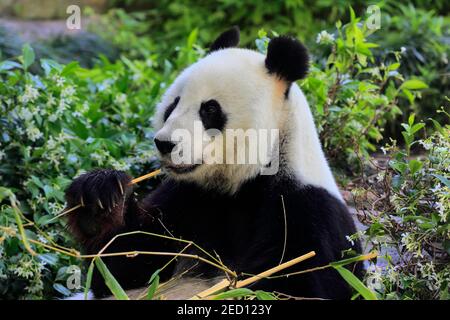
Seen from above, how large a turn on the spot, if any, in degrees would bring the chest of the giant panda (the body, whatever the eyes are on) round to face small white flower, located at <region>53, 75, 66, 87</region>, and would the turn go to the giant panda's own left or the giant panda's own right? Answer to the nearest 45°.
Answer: approximately 90° to the giant panda's own right

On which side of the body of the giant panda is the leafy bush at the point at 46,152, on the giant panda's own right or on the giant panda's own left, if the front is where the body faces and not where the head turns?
on the giant panda's own right

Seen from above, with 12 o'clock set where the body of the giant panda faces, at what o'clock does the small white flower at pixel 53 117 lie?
The small white flower is roughly at 3 o'clock from the giant panda.

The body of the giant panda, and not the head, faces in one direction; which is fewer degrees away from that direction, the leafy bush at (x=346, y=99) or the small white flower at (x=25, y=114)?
the small white flower

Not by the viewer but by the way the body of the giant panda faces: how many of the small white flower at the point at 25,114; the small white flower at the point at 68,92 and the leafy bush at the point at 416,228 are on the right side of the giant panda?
2

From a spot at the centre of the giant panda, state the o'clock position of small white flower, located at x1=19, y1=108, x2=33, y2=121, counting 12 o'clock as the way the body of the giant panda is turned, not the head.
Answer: The small white flower is roughly at 3 o'clock from the giant panda.

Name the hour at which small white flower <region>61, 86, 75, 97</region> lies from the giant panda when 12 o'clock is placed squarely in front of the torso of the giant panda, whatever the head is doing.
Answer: The small white flower is roughly at 3 o'clock from the giant panda.

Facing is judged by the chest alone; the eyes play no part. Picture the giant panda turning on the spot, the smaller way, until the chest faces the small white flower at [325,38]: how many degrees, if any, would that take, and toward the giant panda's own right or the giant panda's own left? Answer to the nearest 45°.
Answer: approximately 180°

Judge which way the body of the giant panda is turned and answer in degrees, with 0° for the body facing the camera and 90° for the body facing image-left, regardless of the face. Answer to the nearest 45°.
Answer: approximately 45°
